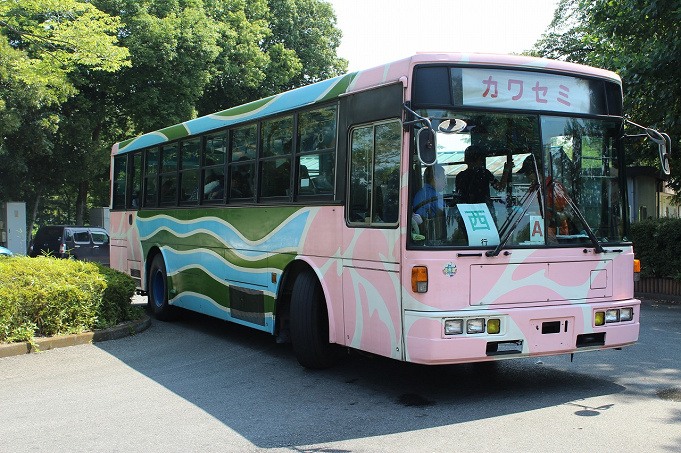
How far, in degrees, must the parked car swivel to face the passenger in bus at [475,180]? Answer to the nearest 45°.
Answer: approximately 135° to its right

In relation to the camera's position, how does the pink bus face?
facing the viewer and to the right of the viewer

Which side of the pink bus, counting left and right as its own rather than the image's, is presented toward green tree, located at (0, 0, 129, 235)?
back
